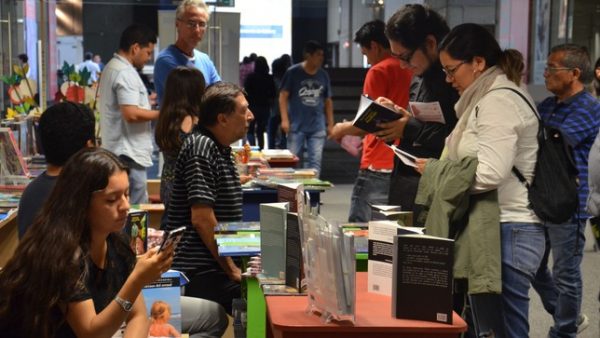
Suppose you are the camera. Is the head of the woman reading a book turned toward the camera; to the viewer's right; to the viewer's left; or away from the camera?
to the viewer's left

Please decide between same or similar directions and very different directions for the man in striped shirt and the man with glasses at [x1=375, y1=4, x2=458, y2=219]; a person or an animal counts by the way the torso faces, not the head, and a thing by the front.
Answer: very different directions

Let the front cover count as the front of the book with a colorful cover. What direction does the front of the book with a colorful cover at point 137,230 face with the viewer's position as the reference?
facing the viewer

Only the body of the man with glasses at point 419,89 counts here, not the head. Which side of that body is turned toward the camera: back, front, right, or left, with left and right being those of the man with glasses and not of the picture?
left

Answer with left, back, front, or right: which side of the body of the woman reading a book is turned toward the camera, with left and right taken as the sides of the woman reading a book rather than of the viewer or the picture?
left

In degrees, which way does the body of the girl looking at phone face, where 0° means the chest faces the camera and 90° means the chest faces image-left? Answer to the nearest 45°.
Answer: approximately 315°

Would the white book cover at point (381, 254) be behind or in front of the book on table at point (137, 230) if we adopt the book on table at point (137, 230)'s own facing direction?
in front
